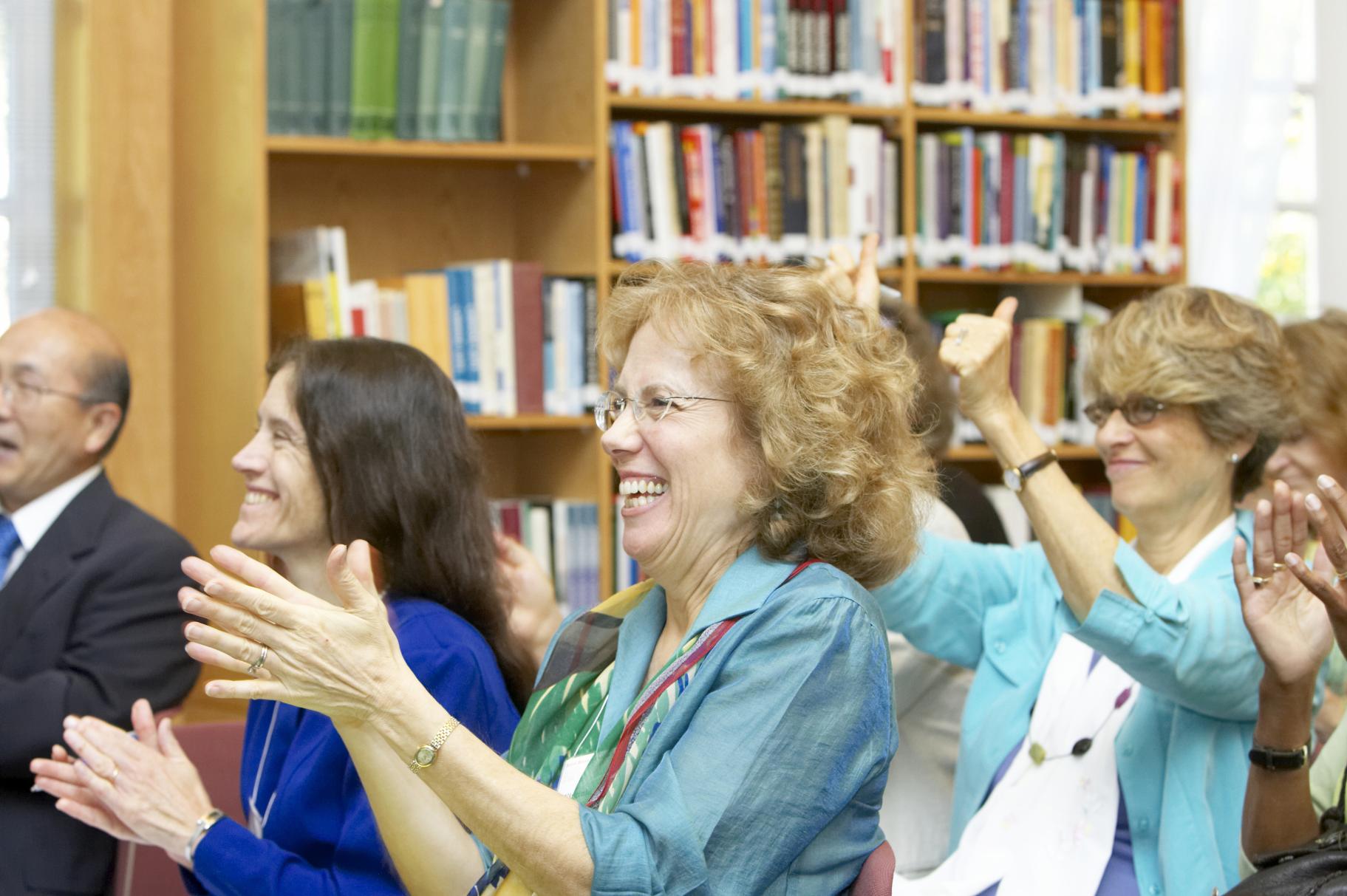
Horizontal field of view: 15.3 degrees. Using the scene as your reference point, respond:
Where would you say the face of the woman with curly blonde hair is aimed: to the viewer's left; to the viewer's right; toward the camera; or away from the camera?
to the viewer's left

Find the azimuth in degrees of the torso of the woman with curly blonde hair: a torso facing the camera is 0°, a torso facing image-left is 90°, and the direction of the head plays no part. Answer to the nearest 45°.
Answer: approximately 45°

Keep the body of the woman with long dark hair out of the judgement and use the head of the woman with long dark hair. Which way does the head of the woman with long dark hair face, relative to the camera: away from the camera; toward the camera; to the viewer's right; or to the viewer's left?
to the viewer's left
